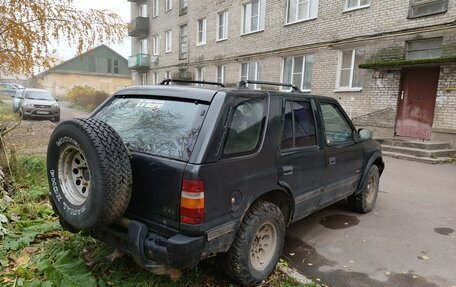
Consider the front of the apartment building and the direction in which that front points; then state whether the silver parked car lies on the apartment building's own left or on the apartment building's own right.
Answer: on the apartment building's own right

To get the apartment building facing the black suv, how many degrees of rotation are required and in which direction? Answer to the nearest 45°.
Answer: approximately 45° to its left

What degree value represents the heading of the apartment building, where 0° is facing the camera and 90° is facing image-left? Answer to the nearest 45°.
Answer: approximately 45°

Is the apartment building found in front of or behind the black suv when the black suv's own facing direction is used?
in front

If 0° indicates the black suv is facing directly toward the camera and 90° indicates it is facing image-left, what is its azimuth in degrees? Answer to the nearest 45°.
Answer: approximately 225°

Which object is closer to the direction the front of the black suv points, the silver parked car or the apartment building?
the apartment building

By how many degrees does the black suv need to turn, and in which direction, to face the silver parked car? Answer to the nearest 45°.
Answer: approximately 90° to its left

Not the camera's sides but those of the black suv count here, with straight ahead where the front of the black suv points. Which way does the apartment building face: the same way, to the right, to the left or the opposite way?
the opposite way
